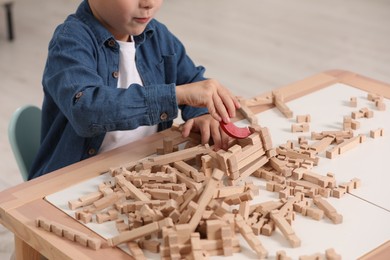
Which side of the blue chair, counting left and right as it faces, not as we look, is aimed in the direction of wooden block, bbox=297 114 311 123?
front

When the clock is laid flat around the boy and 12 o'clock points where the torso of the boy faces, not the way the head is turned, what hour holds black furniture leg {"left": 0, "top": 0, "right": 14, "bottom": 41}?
The black furniture leg is roughly at 7 o'clock from the boy.

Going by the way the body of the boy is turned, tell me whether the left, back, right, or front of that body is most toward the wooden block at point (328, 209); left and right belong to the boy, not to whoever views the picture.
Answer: front

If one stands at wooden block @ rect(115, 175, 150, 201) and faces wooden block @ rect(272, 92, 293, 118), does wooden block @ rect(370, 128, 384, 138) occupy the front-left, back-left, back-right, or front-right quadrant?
front-right

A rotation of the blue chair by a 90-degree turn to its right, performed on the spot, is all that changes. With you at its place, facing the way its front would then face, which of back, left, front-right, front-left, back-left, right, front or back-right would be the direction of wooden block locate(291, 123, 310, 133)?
left

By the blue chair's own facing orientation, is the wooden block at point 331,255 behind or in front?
in front

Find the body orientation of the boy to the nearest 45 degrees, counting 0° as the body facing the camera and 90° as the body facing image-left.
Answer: approximately 315°

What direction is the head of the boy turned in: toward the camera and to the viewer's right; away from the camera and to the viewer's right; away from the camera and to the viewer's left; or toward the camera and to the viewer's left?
toward the camera and to the viewer's right

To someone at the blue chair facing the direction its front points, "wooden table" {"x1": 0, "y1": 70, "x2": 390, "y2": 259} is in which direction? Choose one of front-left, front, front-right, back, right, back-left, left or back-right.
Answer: front-right

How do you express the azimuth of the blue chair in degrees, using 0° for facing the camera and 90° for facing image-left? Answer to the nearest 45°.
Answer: approximately 315°
